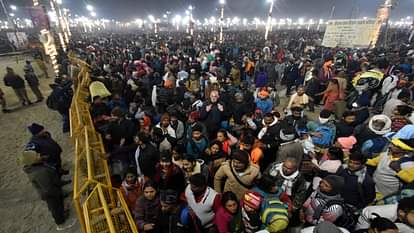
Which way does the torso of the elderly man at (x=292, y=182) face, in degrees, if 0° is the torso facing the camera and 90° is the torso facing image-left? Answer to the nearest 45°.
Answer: approximately 45°

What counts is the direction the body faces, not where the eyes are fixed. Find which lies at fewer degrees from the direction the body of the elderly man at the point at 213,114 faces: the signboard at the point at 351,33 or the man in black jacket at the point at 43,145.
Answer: the man in black jacket

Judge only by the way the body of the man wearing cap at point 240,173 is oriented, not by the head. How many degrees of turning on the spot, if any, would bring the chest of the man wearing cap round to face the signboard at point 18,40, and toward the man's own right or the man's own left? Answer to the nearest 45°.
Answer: approximately 135° to the man's own right

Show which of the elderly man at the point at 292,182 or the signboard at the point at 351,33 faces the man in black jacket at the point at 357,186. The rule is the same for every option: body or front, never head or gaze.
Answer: the signboard

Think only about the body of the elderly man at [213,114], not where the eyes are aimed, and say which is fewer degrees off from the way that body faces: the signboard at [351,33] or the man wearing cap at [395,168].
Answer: the man wearing cap

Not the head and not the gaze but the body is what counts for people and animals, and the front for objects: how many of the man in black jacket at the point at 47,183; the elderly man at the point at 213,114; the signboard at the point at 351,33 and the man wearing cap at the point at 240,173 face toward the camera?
3

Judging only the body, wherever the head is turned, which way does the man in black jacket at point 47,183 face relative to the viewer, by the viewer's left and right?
facing to the right of the viewer

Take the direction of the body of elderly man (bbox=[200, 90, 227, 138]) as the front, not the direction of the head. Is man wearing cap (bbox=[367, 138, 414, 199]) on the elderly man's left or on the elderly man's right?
on the elderly man's left

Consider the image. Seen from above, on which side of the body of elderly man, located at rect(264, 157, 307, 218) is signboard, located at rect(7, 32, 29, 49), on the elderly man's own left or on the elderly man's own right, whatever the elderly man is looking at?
on the elderly man's own right

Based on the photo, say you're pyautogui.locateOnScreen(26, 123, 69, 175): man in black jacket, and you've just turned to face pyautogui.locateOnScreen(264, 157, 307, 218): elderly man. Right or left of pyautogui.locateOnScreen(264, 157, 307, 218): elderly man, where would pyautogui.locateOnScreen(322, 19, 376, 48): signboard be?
left
